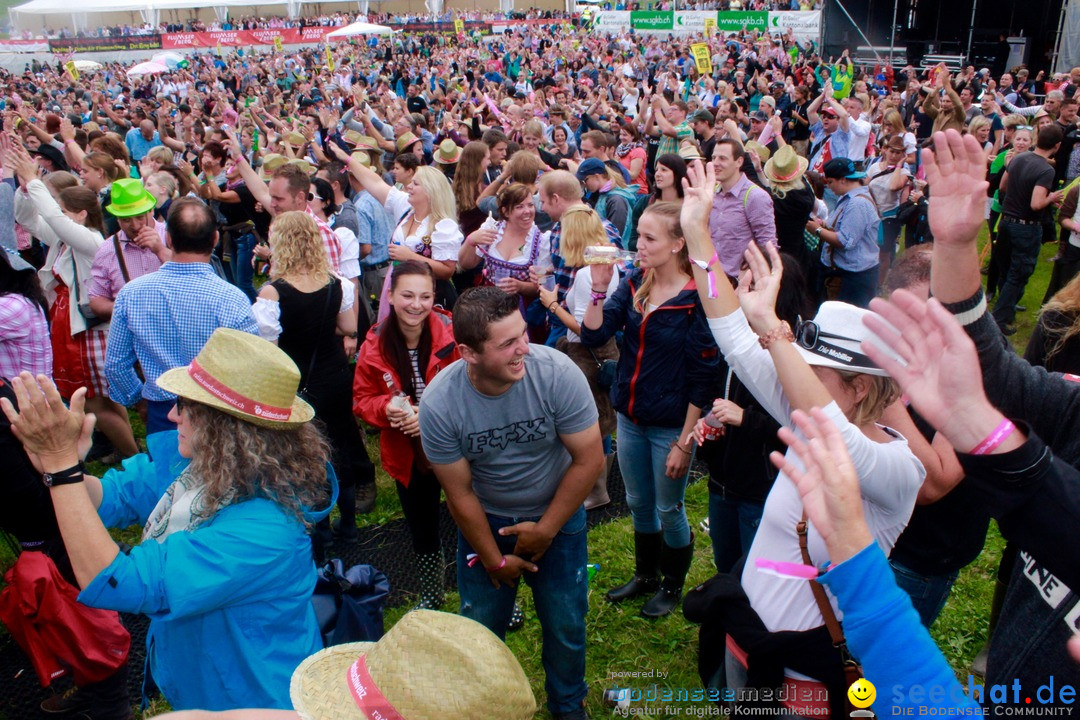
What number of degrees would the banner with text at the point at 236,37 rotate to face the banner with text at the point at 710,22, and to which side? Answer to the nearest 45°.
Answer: approximately 45° to its left

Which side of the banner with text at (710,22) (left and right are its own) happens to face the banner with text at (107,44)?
right

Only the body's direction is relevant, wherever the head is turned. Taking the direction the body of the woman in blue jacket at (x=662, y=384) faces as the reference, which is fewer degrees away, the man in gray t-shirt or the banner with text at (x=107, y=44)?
the man in gray t-shirt

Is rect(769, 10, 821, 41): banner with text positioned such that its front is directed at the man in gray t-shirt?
yes

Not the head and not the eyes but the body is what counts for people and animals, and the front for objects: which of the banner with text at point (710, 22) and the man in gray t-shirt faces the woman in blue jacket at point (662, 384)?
the banner with text

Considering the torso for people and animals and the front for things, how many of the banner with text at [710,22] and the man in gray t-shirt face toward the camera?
2

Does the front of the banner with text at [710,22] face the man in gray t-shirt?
yes

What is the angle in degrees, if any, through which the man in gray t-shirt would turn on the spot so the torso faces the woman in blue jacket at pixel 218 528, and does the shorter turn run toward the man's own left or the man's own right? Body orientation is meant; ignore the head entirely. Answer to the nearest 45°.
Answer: approximately 45° to the man's own right

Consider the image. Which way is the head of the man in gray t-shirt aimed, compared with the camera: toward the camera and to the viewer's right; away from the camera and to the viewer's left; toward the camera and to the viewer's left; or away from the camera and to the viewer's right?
toward the camera and to the viewer's right

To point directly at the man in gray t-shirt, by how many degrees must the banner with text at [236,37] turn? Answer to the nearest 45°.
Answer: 0° — it already faces them

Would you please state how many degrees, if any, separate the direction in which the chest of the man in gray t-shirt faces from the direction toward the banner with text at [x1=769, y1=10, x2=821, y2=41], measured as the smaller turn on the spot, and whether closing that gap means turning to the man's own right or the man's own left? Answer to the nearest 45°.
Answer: approximately 180°

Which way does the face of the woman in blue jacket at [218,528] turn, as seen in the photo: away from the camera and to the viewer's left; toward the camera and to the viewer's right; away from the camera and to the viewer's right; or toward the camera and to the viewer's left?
away from the camera and to the viewer's left

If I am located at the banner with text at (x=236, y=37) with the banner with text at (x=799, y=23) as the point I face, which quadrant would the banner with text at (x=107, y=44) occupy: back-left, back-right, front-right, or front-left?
back-right
